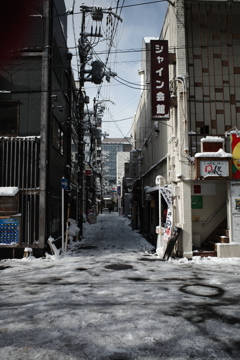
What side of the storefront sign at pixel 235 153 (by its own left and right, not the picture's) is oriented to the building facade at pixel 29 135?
right

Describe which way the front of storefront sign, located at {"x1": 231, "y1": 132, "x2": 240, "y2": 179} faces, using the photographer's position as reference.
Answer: facing the viewer

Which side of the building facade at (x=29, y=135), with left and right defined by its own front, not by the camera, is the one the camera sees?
front
